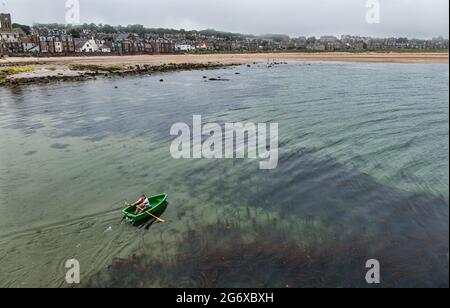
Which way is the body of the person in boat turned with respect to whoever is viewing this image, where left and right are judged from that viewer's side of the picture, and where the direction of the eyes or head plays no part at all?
facing the viewer and to the left of the viewer

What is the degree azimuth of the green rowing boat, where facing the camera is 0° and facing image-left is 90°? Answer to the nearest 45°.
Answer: approximately 225°
